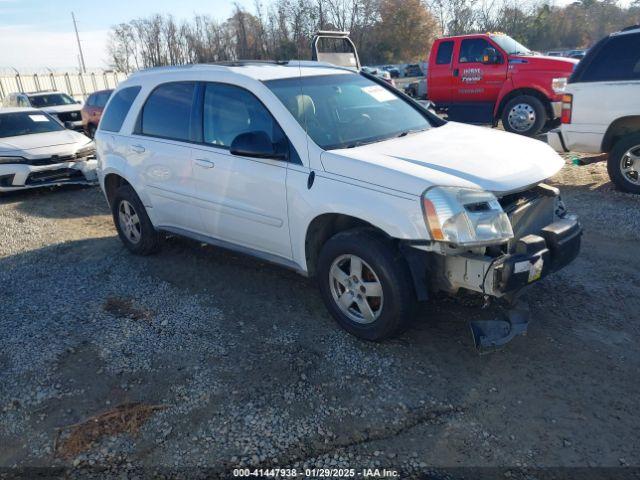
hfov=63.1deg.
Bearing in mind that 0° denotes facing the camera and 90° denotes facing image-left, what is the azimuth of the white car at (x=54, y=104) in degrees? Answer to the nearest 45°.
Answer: approximately 315°

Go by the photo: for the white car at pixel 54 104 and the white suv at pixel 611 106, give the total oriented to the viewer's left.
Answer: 0

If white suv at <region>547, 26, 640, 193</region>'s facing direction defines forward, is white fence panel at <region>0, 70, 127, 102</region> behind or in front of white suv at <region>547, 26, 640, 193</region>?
behind

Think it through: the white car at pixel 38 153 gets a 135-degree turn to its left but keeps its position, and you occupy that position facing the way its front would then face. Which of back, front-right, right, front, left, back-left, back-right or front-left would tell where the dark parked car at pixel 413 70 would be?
front-right

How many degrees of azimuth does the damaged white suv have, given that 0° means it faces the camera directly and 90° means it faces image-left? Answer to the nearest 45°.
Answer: approximately 315°

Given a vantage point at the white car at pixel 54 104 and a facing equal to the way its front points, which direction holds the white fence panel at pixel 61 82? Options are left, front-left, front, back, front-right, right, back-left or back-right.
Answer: back-left

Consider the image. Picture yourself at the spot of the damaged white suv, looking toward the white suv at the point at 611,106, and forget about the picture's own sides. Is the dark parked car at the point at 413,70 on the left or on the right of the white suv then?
left

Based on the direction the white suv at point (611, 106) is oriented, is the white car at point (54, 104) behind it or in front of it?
behind

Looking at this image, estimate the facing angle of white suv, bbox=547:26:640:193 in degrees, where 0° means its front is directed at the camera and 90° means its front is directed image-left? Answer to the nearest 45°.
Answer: approximately 270°

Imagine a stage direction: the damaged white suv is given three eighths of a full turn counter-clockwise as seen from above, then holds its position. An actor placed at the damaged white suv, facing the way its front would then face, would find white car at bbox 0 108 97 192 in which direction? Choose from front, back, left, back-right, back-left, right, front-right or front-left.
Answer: front-left

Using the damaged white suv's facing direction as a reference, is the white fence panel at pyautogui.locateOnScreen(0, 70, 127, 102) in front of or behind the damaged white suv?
behind

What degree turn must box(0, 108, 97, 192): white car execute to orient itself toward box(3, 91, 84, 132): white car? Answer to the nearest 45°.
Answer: approximately 135° to its left

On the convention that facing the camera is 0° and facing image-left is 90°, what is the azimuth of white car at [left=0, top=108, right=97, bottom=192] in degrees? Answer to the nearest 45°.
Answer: approximately 315°
